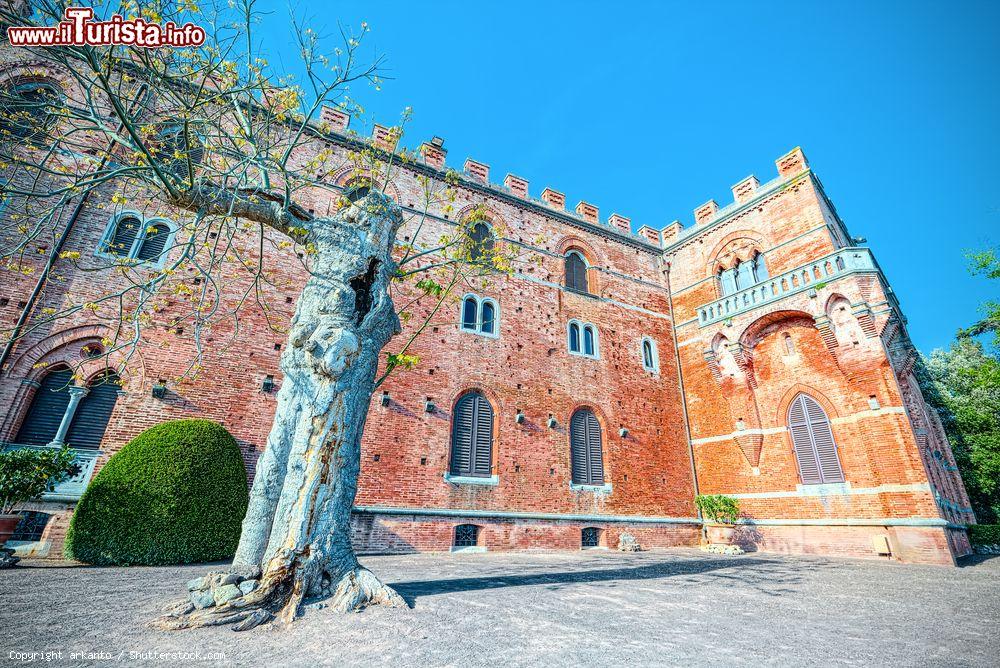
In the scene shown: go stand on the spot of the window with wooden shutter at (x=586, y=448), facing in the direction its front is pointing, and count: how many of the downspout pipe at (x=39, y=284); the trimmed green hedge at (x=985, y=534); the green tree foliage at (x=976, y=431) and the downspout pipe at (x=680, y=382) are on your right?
1

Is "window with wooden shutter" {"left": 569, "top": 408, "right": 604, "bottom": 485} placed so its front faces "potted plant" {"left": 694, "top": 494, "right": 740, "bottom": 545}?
no

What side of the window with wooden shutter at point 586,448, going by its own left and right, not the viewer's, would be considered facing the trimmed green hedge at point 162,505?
right

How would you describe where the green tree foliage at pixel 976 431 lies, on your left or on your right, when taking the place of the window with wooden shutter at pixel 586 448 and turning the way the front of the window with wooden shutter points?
on your left

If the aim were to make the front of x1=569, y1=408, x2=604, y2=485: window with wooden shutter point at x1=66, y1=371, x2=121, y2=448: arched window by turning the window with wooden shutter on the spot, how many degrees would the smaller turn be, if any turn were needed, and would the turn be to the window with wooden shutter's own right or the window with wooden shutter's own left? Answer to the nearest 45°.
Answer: approximately 90° to the window with wooden shutter's own right

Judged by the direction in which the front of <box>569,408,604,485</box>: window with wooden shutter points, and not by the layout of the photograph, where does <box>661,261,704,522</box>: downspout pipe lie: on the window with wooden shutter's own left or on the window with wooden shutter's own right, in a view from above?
on the window with wooden shutter's own left

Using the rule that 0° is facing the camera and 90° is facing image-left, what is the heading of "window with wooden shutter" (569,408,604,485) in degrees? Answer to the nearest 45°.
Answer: approximately 315°

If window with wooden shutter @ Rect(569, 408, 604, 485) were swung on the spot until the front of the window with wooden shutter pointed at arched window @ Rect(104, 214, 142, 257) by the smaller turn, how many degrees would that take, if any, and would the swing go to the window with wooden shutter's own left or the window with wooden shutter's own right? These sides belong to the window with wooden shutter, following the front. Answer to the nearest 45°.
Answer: approximately 90° to the window with wooden shutter's own right

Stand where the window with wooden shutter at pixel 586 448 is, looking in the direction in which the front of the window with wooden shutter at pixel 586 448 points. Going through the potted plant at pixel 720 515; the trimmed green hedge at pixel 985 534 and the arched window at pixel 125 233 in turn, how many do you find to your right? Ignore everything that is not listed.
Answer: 1

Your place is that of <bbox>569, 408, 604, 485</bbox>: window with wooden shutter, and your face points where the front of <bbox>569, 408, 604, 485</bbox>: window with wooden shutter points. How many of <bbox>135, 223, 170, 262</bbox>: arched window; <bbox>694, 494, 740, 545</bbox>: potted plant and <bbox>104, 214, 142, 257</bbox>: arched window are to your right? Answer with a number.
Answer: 2

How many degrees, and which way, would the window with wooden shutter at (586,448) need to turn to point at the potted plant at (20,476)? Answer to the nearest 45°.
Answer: approximately 90° to its right

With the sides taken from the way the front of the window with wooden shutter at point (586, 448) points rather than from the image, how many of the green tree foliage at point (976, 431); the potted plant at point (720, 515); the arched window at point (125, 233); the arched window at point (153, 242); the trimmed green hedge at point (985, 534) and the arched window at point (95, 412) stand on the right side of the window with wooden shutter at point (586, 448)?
3

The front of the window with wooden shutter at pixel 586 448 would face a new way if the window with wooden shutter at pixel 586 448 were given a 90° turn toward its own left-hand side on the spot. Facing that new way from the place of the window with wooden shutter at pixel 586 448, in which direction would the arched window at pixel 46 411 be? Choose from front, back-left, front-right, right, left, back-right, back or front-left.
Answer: back

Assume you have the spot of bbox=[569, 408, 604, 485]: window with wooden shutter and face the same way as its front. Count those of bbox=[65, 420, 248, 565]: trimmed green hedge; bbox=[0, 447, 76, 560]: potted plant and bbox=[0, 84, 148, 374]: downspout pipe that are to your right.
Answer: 3
